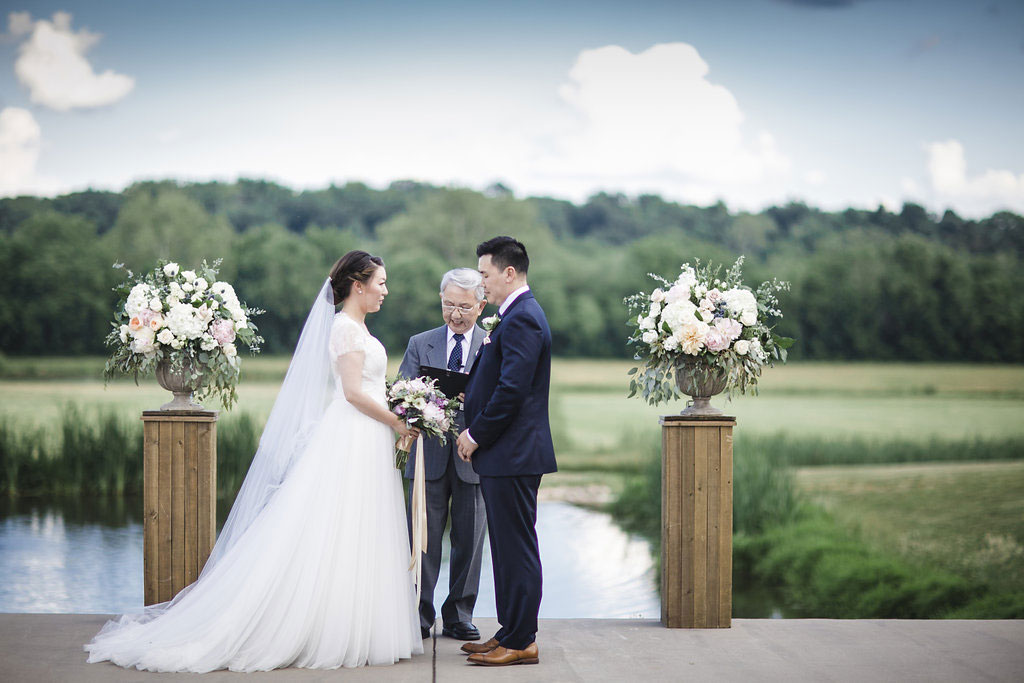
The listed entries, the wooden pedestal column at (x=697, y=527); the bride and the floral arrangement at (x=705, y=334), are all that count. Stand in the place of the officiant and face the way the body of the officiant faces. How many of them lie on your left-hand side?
2

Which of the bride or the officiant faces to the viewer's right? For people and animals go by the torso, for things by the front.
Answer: the bride

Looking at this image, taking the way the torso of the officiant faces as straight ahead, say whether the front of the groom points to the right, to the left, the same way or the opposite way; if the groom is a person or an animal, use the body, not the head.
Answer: to the right

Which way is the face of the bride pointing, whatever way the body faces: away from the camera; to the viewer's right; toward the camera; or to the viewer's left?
to the viewer's right

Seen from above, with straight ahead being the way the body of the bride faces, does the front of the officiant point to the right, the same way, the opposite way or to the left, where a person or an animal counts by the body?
to the right

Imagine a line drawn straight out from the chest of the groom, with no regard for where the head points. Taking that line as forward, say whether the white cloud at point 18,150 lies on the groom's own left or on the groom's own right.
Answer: on the groom's own right

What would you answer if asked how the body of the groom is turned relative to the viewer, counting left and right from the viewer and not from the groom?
facing to the left of the viewer

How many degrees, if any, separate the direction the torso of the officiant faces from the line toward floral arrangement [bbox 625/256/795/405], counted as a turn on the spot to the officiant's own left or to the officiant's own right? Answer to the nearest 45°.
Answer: approximately 90° to the officiant's own left

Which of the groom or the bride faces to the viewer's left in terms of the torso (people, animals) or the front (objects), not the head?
the groom

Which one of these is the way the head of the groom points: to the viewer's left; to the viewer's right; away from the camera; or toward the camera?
to the viewer's left

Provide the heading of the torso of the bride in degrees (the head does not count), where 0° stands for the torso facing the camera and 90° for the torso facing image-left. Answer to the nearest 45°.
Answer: approximately 270°
